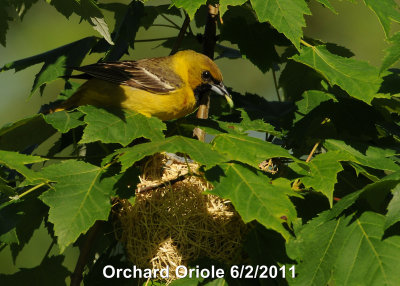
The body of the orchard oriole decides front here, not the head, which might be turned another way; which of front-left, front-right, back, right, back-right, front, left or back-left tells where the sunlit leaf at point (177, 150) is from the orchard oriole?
right

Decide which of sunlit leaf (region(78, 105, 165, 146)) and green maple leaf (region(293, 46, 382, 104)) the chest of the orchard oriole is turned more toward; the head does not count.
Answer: the green maple leaf

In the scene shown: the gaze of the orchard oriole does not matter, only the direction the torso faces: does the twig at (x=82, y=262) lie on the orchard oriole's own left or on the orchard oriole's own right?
on the orchard oriole's own right

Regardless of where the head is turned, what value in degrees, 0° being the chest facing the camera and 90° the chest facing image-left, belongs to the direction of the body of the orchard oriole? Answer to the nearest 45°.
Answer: approximately 270°

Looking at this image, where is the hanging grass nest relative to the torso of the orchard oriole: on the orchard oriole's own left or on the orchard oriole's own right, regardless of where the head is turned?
on the orchard oriole's own right

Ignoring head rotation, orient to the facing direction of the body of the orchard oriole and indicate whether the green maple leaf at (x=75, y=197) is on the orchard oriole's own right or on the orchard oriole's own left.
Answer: on the orchard oriole's own right

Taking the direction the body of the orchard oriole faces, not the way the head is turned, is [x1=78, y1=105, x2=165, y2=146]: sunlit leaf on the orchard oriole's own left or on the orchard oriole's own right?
on the orchard oriole's own right
